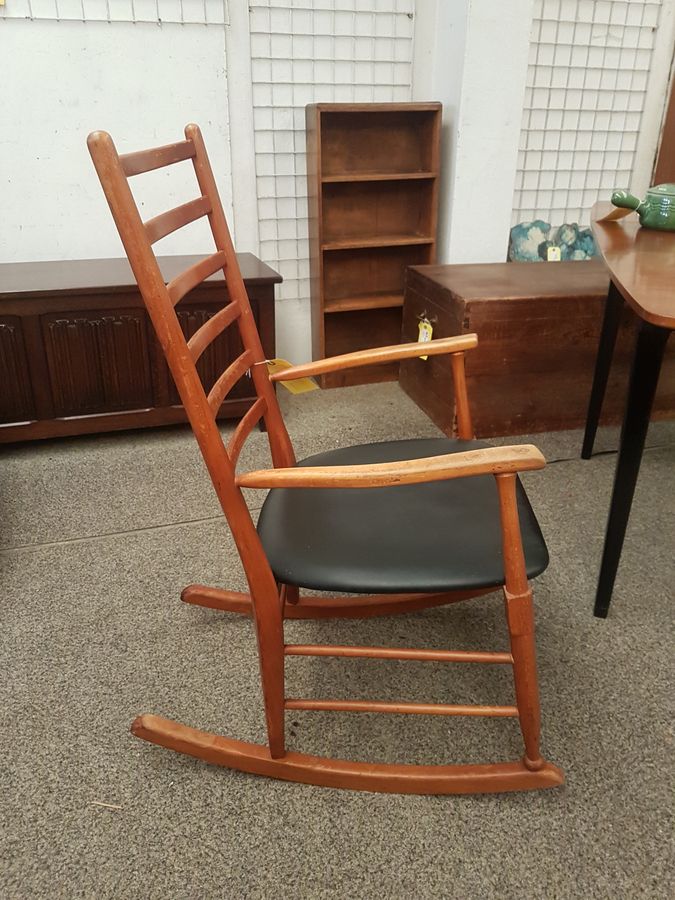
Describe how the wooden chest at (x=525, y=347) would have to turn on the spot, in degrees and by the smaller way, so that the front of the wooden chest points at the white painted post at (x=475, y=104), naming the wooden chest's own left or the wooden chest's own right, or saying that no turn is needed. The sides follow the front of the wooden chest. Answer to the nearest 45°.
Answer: approximately 135° to the wooden chest's own right

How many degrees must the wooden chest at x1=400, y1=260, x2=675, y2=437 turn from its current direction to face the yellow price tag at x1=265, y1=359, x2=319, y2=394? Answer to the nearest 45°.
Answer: approximately 90° to its right

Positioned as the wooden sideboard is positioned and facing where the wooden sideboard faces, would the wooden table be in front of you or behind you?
in front

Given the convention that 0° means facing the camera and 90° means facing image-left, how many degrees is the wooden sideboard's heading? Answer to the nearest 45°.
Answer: approximately 0°

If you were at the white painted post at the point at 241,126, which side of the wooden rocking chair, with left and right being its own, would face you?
left

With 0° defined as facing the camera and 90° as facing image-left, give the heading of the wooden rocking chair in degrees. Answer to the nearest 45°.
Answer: approximately 270°

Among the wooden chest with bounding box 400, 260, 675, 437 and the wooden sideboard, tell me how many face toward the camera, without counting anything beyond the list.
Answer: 2

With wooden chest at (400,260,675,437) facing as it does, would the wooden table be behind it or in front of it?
in front

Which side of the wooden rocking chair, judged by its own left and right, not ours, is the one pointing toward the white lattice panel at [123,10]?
left

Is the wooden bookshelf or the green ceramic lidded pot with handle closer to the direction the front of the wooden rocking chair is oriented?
the green ceramic lidded pot with handle

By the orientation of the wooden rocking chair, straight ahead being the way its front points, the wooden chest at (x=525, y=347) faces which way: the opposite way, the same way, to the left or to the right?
to the right

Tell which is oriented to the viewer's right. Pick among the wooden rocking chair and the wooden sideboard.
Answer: the wooden rocking chair

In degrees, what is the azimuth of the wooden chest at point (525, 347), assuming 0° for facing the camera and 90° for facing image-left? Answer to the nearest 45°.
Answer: approximately 0°

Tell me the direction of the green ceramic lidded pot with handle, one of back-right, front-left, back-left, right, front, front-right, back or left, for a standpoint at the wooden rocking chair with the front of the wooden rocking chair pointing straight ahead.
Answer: front-left

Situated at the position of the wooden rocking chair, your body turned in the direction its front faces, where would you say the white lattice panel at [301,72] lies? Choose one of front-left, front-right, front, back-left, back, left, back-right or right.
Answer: left
